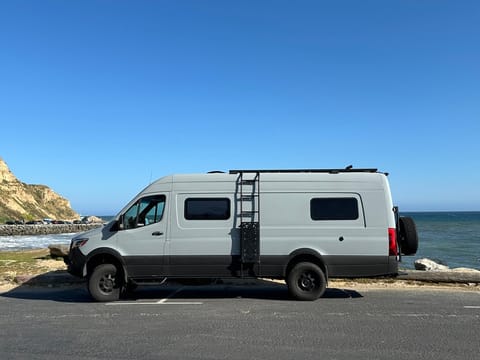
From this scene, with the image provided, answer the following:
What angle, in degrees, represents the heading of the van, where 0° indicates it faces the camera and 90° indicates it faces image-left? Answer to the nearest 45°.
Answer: approximately 90°

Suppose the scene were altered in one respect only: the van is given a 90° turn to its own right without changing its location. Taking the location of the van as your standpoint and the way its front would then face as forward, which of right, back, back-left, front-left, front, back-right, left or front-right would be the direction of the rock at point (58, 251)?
front-left
